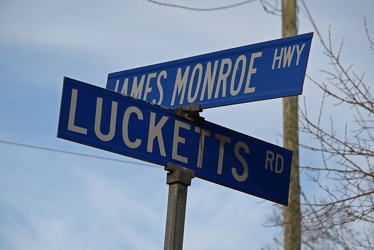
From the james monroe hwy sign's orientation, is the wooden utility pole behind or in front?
behind

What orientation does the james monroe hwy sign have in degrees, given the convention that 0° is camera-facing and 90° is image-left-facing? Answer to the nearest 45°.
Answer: approximately 45°
